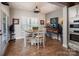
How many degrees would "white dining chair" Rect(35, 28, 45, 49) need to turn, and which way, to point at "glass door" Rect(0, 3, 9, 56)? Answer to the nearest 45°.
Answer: approximately 45° to its left

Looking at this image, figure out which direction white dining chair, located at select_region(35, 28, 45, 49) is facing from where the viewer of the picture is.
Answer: facing away from the viewer and to the left of the viewer
